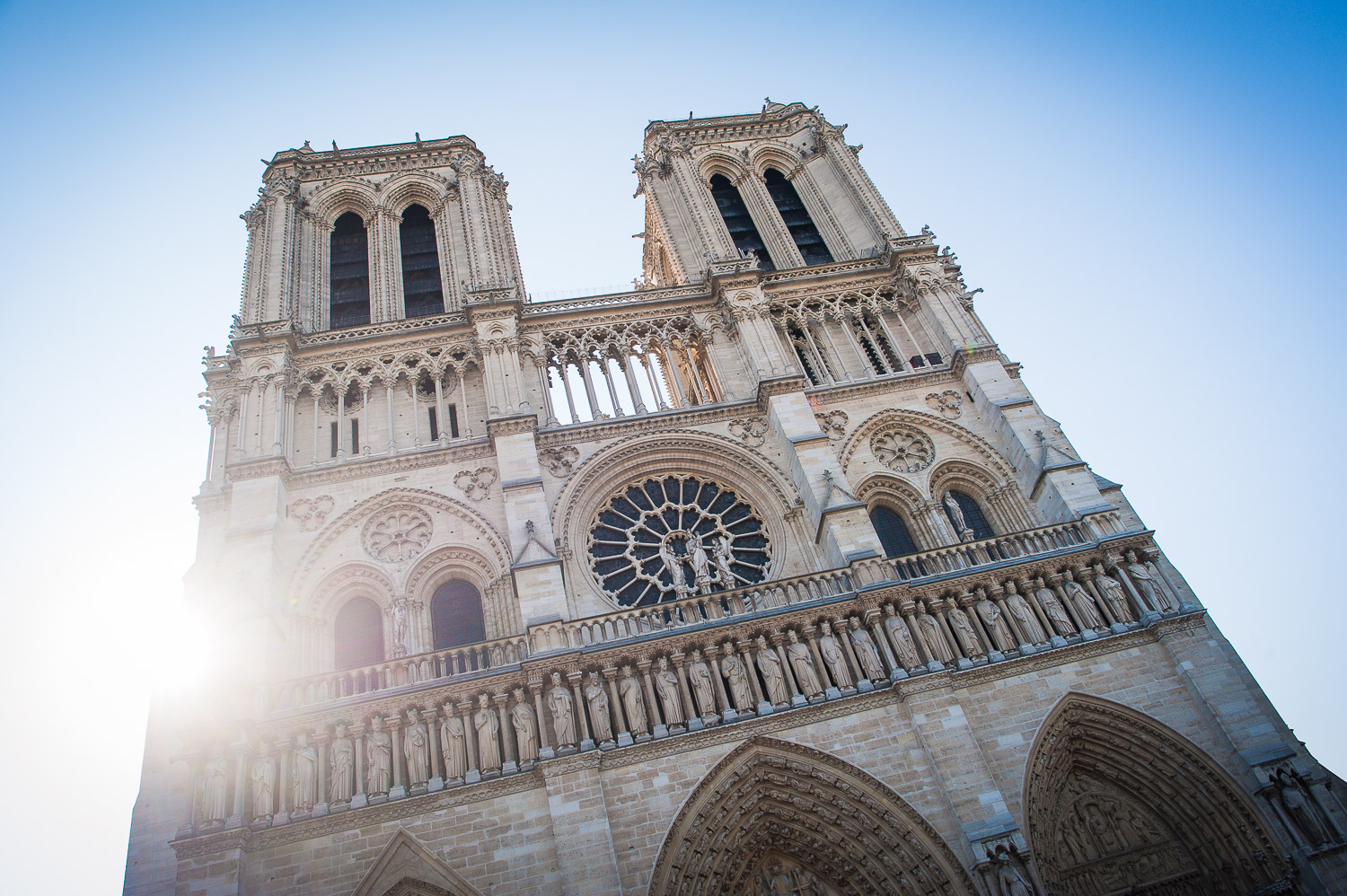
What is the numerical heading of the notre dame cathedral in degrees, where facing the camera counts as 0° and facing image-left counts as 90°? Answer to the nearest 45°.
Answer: approximately 0°
